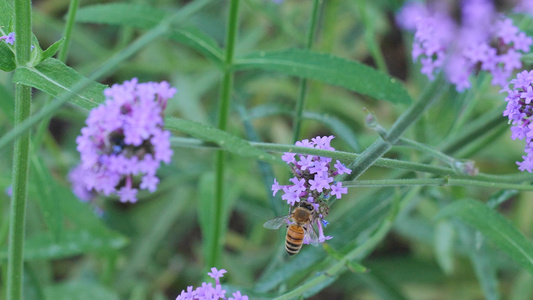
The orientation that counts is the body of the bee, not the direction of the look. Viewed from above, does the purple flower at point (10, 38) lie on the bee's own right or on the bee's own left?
on the bee's own left

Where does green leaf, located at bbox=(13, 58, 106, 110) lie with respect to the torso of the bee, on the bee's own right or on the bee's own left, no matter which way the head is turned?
on the bee's own left

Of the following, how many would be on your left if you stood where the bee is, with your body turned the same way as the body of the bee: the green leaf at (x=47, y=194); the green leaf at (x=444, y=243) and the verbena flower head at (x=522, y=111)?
1

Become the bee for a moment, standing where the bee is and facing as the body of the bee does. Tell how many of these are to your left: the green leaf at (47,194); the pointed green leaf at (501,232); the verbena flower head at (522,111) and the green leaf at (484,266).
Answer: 1

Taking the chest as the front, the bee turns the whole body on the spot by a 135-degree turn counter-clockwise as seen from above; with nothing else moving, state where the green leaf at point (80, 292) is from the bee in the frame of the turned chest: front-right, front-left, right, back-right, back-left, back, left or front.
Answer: right

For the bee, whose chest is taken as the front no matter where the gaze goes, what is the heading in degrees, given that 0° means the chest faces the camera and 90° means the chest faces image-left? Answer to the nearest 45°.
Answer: approximately 180°

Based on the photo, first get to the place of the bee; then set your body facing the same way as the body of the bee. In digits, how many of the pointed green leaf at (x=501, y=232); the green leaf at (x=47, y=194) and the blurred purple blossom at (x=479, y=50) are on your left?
1

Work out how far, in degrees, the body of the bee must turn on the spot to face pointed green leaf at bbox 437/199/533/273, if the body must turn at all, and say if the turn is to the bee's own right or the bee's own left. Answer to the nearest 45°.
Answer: approximately 90° to the bee's own right
